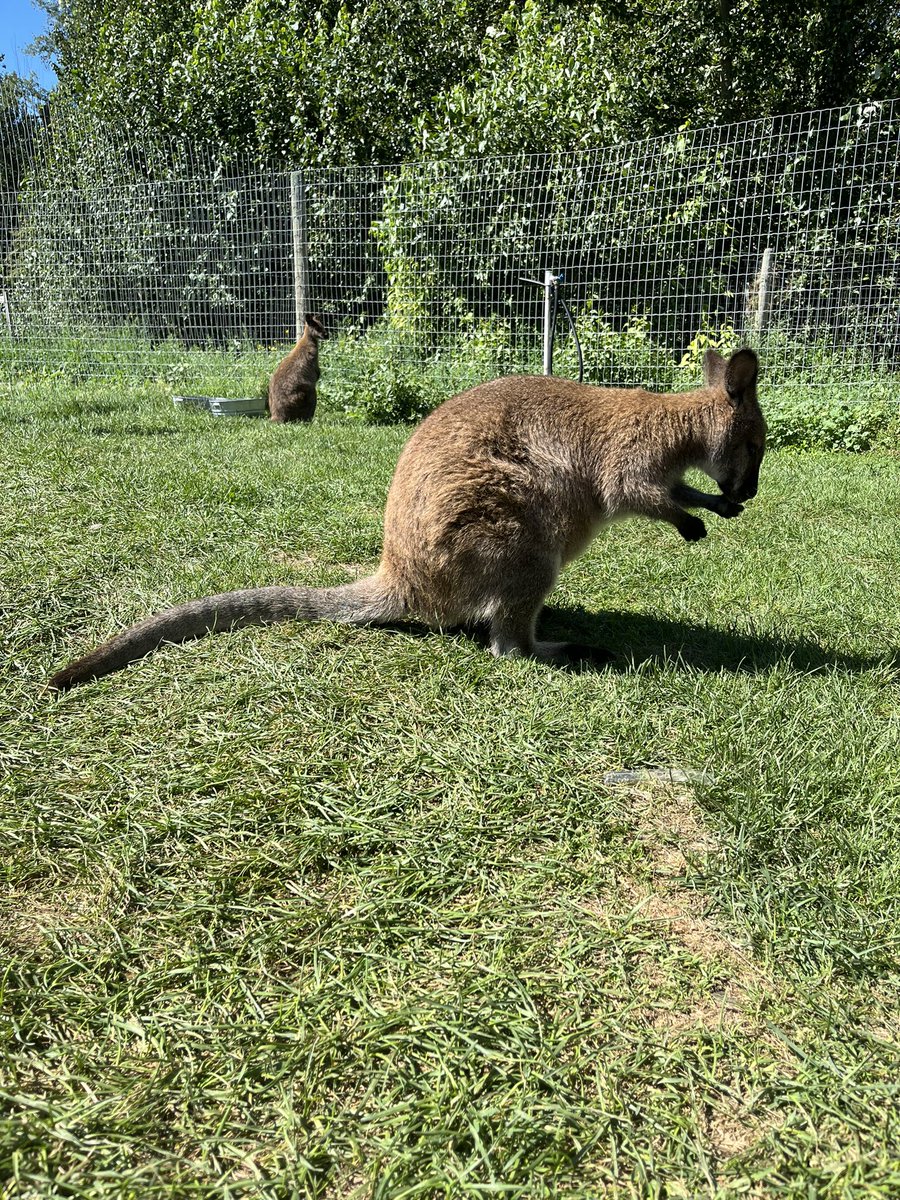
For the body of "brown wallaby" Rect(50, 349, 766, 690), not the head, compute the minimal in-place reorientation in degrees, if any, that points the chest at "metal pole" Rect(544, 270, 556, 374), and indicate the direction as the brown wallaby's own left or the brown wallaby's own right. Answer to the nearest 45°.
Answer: approximately 90° to the brown wallaby's own left

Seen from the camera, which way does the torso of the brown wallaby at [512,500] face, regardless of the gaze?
to the viewer's right

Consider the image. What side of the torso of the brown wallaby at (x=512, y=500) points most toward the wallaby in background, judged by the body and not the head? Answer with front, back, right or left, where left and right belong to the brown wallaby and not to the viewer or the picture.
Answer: left

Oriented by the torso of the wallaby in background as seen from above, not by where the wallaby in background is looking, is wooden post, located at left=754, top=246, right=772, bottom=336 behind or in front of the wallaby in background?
in front

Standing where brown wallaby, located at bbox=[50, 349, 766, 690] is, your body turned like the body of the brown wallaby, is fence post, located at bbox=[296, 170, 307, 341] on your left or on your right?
on your left

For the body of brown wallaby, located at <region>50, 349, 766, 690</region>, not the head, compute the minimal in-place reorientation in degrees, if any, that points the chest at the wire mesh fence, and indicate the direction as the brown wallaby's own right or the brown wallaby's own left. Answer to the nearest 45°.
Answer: approximately 90° to the brown wallaby's own left
